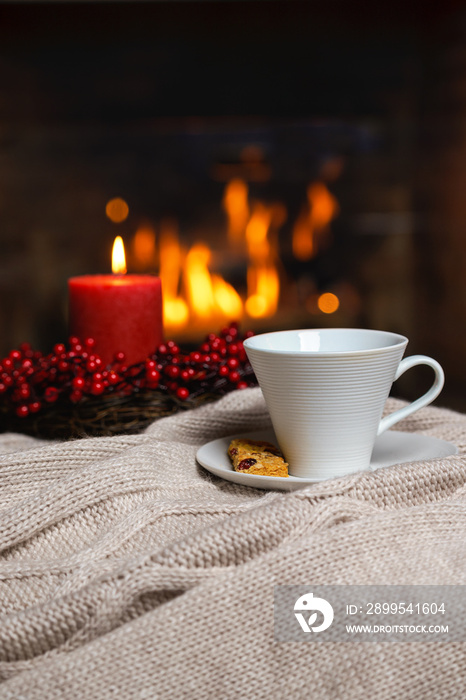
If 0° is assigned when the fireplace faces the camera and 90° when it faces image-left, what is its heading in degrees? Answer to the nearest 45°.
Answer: approximately 0°

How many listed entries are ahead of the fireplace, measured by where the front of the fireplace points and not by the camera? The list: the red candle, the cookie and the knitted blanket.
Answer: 3

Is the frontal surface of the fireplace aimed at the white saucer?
yes

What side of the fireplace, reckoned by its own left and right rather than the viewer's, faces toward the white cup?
front

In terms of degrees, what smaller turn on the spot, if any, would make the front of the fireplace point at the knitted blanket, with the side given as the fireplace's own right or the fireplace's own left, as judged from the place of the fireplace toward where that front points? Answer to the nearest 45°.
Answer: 0° — it already faces it

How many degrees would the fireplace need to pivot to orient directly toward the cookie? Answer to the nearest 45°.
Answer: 0° — it already faces it

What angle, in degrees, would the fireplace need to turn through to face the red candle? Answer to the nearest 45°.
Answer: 0° — it already faces it
